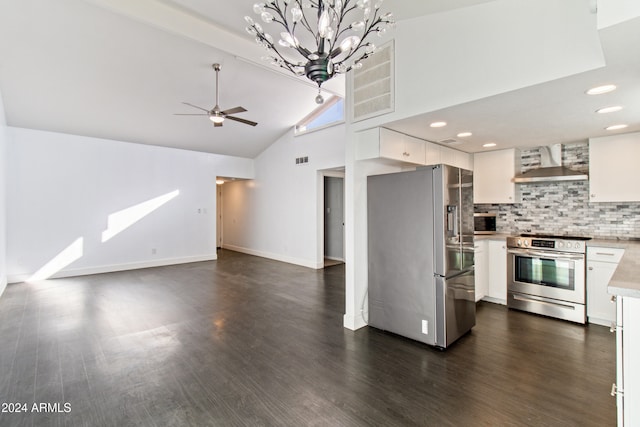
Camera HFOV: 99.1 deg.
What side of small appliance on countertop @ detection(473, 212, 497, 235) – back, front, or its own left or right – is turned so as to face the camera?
front

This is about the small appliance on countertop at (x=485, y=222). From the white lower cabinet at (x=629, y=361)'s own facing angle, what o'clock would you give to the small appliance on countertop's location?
The small appliance on countertop is roughly at 2 o'clock from the white lower cabinet.

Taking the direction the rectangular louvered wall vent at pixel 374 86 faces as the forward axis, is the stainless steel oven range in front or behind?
behind

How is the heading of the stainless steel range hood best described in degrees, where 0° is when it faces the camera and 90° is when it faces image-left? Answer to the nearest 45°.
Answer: approximately 0°

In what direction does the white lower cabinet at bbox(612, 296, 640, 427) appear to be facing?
to the viewer's left

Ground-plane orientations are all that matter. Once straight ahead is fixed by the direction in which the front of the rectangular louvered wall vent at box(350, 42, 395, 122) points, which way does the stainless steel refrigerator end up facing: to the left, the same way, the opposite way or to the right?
to the left

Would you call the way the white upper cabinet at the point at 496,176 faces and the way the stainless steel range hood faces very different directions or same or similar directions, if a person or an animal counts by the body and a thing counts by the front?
same or similar directions

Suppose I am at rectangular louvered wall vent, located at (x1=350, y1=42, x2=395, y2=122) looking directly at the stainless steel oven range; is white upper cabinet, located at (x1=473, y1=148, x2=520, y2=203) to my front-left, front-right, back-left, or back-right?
front-left

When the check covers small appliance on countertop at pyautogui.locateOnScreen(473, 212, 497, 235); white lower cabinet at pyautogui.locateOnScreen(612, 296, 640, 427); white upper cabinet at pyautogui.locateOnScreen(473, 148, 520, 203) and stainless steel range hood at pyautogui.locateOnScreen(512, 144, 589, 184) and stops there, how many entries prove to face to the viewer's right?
0

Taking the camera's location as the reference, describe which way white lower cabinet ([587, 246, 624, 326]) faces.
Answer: facing the viewer

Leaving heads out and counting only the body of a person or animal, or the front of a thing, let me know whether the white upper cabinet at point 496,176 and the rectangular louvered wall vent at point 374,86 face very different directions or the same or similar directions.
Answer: same or similar directions

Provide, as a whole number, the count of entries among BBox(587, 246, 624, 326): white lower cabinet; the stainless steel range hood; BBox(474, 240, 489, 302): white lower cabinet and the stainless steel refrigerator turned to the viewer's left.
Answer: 0
